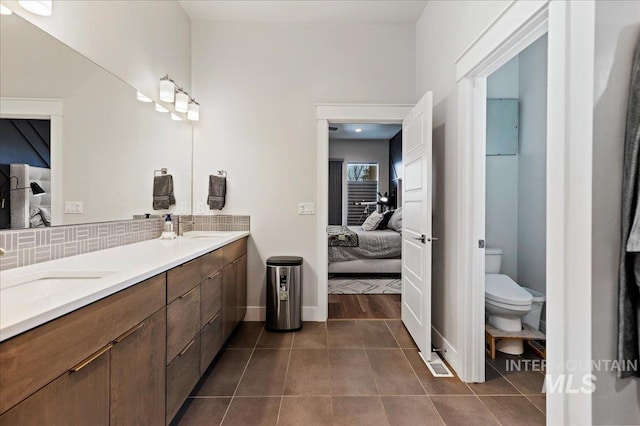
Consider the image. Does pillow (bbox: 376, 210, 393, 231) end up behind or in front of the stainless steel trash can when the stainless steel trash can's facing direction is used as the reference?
behind

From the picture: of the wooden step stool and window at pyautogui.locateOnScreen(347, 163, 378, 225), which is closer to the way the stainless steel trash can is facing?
the wooden step stool

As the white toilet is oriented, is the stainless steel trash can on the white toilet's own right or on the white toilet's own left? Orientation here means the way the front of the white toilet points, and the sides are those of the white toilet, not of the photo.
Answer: on the white toilet's own right

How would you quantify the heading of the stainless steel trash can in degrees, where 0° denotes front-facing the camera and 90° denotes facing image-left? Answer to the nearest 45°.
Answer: approximately 0°

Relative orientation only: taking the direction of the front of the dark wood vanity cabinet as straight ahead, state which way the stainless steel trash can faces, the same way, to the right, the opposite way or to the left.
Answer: to the right

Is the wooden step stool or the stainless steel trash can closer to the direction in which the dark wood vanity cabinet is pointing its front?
the wooden step stool
